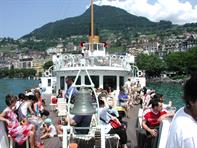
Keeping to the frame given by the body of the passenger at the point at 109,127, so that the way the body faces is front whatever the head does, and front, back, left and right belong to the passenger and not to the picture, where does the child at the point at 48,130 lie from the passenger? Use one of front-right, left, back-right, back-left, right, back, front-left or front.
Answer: back-left
